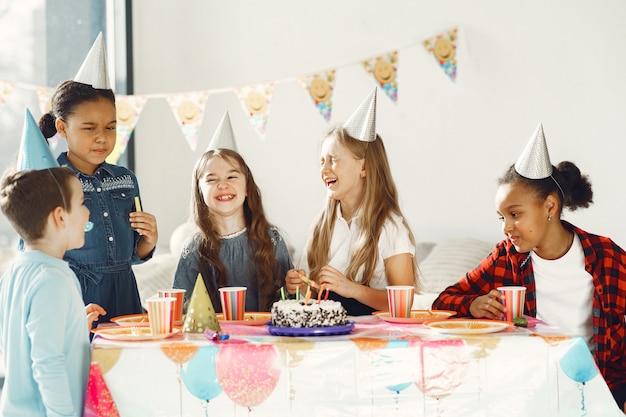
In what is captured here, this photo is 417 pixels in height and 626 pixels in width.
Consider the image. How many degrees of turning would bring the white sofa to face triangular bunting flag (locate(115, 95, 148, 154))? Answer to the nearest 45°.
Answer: approximately 90° to its right

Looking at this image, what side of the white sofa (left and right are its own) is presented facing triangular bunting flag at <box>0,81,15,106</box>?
right

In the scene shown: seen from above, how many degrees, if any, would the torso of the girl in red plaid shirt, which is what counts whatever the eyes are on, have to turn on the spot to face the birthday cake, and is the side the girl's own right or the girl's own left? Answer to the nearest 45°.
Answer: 0° — they already face it

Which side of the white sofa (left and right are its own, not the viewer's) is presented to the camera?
front

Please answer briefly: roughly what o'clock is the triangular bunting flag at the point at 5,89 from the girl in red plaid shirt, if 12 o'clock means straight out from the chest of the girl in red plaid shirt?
The triangular bunting flag is roughly at 2 o'clock from the girl in red plaid shirt.

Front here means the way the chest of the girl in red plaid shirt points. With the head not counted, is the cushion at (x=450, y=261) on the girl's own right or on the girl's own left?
on the girl's own right

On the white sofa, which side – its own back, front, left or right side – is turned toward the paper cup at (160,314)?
front

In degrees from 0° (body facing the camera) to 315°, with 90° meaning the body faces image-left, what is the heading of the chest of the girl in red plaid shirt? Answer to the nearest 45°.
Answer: approximately 45°

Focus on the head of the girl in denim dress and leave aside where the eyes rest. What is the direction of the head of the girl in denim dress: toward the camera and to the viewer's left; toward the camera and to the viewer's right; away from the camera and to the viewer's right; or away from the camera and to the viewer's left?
toward the camera and to the viewer's right

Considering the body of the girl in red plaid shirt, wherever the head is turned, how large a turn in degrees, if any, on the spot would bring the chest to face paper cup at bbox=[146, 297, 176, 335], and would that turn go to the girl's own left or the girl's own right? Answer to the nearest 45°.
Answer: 0° — they already face it

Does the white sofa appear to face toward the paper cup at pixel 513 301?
yes

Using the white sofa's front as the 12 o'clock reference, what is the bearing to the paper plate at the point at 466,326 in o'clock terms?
The paper plate is roughly at 12 o'clock from the white sofa.

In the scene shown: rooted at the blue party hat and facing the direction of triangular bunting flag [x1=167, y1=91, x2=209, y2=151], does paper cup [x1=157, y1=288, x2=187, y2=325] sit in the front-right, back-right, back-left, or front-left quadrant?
front-right

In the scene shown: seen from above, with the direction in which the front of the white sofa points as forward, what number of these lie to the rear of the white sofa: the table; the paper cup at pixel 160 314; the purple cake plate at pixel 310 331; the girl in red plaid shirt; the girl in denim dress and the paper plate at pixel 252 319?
0

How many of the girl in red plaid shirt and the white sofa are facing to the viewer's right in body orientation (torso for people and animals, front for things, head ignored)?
0

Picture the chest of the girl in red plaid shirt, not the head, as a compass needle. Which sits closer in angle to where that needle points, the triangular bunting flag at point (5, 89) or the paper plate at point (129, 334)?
the paper plate

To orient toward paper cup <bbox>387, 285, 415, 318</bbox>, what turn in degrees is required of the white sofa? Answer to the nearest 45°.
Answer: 0° — it already faces it

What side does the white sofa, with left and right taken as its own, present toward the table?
front

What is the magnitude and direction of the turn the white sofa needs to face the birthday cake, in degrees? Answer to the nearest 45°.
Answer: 0° — it already faces it

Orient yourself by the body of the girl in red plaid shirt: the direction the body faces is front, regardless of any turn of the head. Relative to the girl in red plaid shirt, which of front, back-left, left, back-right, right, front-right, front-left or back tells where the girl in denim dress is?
front-right
